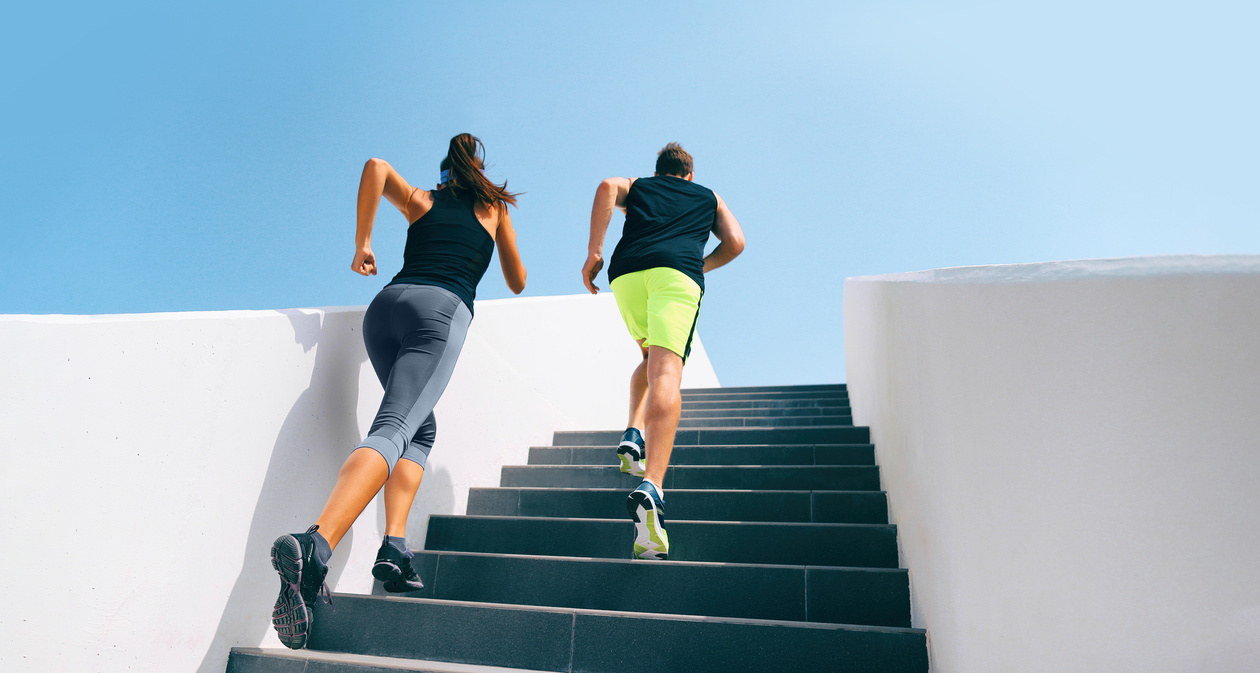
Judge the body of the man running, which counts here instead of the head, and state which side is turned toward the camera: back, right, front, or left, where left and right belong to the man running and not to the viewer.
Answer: back

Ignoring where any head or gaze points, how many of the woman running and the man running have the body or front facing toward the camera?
0

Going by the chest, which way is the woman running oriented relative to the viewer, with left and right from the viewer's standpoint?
facing away from the viewer and to the right of the viewer

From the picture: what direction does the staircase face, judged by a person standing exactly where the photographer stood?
facing the viewer

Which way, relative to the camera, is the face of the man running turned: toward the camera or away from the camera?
away from the camera
